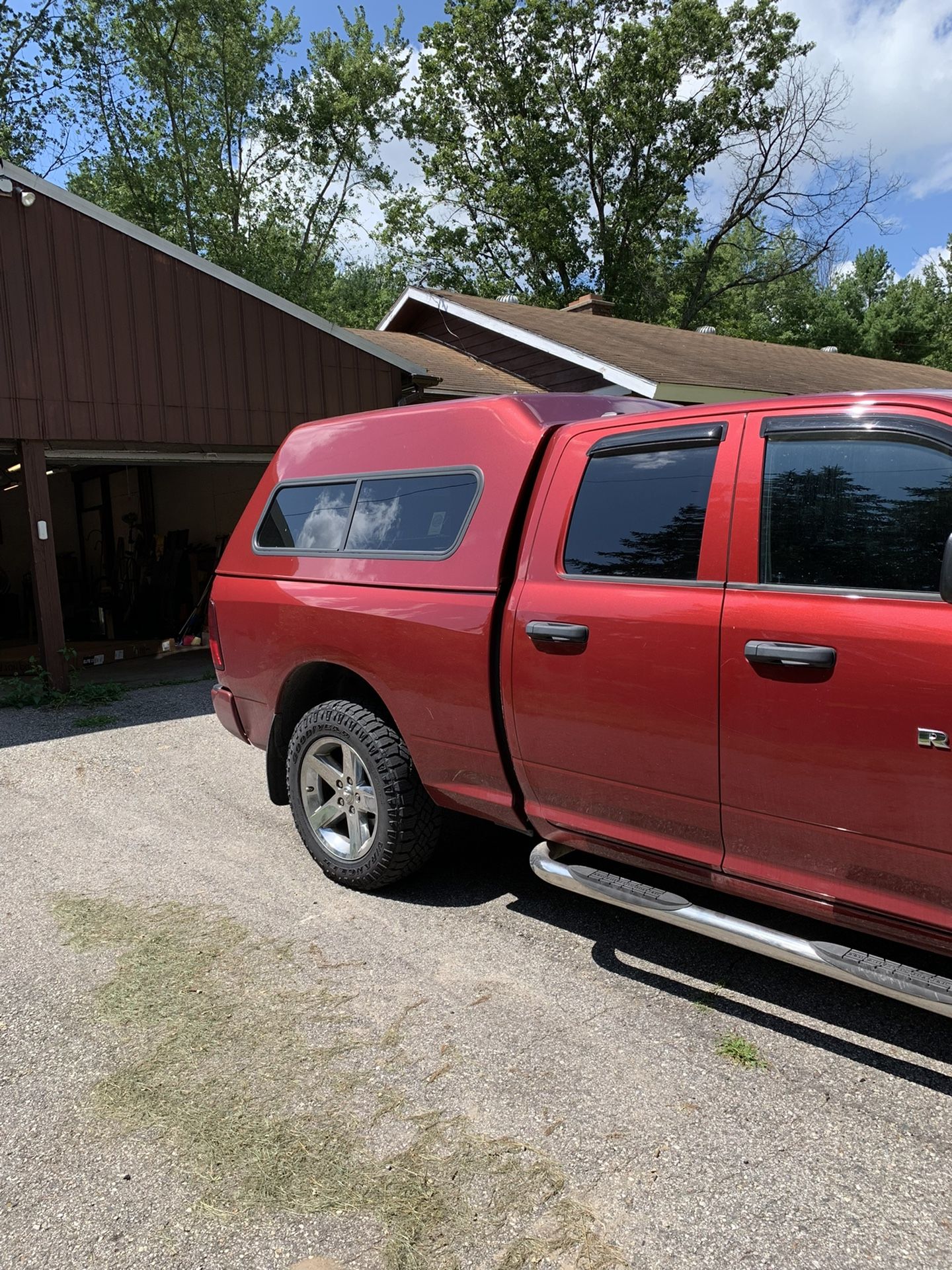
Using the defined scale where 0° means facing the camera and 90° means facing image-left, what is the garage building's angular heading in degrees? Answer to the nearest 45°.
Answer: approximately 0°

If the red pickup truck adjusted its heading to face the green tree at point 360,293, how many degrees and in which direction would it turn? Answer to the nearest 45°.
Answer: approximately 135° to its left

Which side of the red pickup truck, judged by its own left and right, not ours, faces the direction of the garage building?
back

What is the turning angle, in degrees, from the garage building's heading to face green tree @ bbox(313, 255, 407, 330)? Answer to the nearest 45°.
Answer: approximately 180°

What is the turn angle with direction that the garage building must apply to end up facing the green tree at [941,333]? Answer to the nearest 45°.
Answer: approximately 135° to its left

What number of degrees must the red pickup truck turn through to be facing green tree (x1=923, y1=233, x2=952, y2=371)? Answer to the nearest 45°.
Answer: approximately 135° to its left

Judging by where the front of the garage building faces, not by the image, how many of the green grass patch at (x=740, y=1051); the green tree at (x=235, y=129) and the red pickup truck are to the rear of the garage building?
1

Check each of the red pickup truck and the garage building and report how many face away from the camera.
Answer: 0
